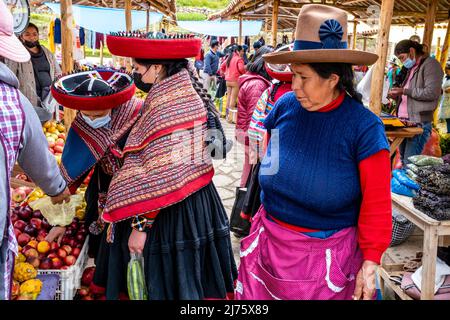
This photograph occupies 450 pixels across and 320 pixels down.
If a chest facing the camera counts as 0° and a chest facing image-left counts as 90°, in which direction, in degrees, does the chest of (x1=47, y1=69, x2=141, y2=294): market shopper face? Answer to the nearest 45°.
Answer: approximately 45°

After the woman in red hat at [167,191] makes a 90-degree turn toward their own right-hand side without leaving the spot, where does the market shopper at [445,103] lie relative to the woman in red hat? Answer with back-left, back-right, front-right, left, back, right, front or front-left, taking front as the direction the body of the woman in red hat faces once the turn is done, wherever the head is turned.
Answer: front-right

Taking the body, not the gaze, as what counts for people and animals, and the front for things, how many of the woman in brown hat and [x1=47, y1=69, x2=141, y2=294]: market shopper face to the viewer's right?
0

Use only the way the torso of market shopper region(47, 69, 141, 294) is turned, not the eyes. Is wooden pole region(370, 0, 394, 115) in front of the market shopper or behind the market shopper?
behind

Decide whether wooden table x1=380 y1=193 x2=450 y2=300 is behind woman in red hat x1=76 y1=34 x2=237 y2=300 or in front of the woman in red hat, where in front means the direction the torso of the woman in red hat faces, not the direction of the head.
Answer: behind

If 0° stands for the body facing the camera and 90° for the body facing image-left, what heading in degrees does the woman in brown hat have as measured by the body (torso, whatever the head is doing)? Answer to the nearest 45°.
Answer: approximately 45°

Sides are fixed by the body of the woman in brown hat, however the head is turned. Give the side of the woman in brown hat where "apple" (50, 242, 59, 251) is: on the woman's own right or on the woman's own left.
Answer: on the woman's own right

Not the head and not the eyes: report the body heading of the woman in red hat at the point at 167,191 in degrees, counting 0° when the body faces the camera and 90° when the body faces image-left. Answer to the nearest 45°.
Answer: approximately 90°

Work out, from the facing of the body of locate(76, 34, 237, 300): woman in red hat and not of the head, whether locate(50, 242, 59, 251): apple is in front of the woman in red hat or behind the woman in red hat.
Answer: in front

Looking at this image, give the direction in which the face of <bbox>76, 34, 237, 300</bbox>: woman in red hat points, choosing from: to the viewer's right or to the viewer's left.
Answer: to the viewer's left

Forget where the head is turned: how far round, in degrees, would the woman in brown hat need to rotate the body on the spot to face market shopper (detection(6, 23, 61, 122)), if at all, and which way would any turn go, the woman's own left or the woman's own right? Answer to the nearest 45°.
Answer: approximately 90° to the woman's own right
